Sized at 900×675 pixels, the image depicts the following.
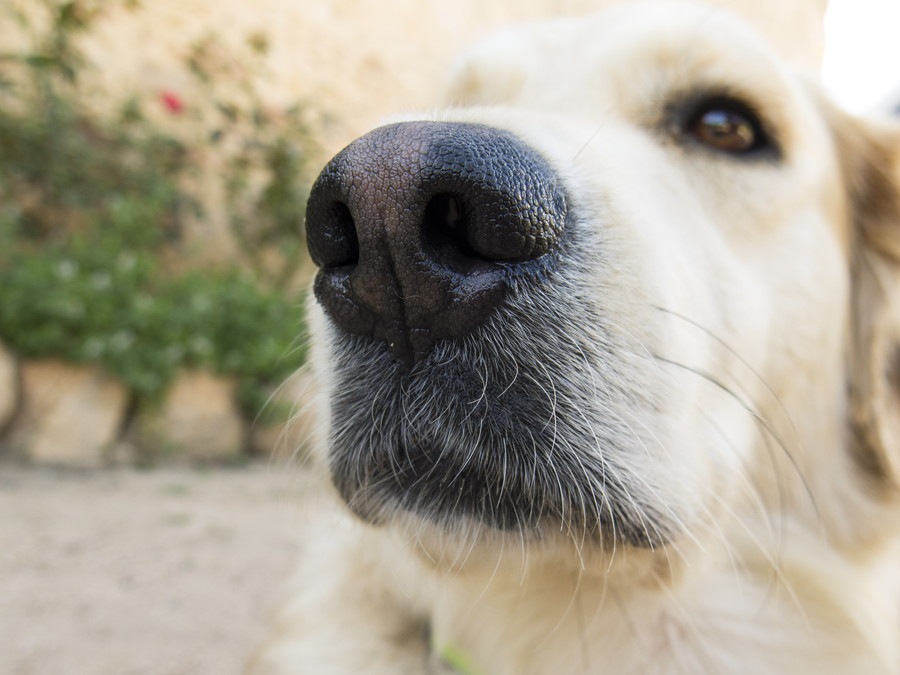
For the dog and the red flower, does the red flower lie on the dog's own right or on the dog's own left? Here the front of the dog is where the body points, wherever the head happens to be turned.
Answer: on the dog's own right

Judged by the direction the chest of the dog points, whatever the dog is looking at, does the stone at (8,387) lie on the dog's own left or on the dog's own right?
on the dog's own right

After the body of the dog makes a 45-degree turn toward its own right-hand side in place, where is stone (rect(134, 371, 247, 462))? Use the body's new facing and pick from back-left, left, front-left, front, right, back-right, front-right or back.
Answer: front-right

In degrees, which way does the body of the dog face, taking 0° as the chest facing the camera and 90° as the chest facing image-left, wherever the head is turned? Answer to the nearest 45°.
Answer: approximately 45°
